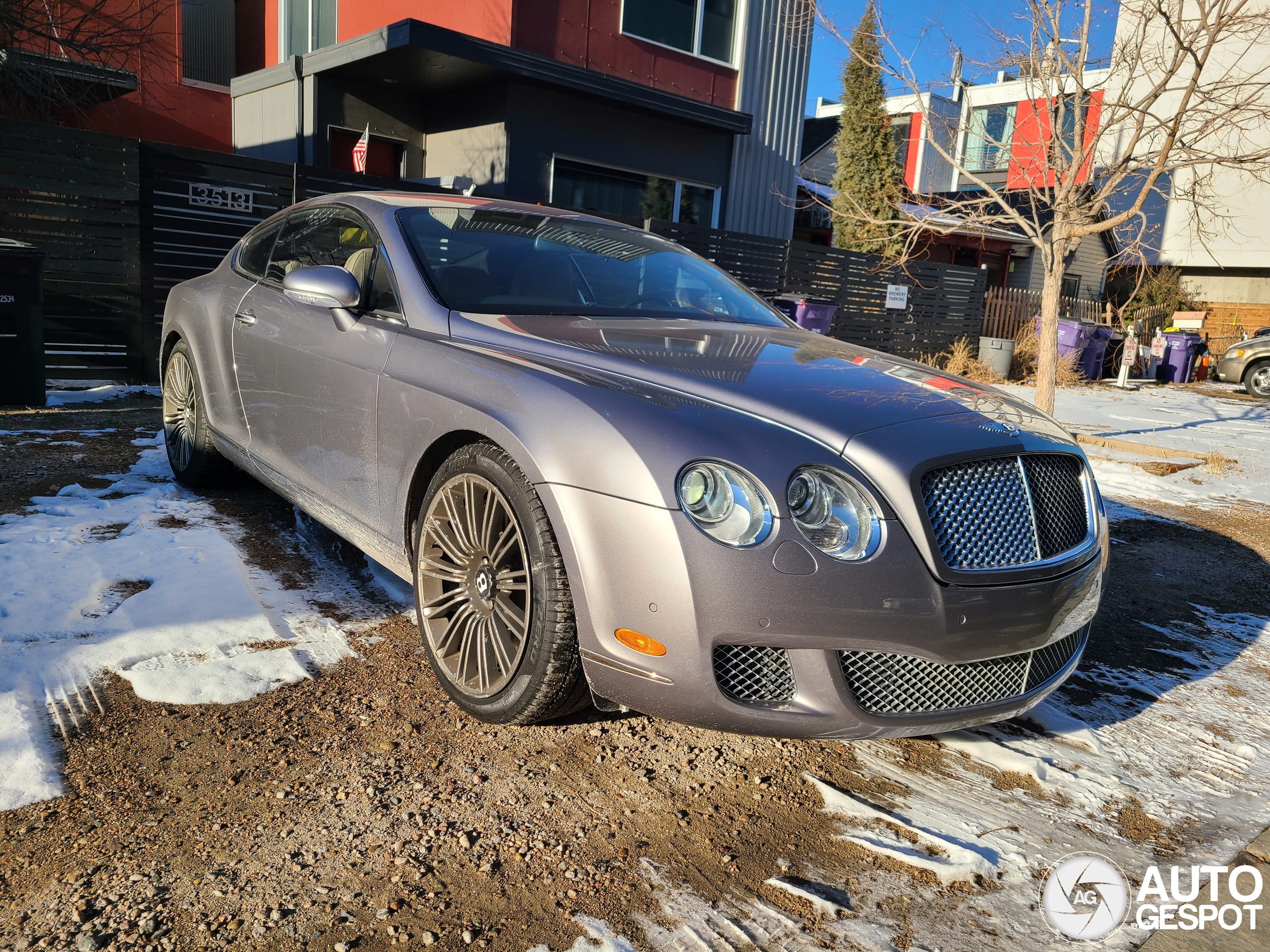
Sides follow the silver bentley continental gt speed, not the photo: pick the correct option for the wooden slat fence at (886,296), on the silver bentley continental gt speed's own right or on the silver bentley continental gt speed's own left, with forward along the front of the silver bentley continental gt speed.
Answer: on the silver bentley continental gt speed's own left

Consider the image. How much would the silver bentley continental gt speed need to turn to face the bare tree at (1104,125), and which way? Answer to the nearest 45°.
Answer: approximately 90° to its left

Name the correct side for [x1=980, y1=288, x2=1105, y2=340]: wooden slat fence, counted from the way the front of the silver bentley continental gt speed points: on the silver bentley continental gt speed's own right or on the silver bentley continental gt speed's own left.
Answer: on the silver bentley continental gt speed's own left

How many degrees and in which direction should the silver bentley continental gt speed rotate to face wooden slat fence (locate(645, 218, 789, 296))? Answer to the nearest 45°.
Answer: approximately 135° to its left

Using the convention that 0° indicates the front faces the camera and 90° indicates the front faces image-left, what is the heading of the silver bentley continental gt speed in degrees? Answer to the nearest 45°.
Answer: approximately 315°

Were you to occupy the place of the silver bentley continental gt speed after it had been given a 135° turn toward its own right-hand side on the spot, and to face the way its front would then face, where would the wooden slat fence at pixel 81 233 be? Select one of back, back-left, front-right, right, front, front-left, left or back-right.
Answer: front-right

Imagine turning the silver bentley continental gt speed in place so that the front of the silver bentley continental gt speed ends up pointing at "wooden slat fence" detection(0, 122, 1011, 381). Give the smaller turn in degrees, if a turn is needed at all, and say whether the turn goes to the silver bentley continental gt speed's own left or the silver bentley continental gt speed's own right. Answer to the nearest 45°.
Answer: approximately 180°

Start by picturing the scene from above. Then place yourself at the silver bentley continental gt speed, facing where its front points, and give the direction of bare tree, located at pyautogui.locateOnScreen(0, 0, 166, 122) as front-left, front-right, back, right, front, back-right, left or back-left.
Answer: back

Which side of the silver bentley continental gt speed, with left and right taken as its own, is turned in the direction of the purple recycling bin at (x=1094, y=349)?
left

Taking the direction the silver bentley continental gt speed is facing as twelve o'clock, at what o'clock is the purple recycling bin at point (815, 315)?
The purple recycling bin is roughly at 8 o'clock from the silver bentley continental gt speed.

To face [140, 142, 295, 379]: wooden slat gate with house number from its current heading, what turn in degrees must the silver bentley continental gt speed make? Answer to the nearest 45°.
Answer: approximately 180°

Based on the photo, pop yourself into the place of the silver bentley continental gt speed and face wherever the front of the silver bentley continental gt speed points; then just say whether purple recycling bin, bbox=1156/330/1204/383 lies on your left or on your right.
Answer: on your left

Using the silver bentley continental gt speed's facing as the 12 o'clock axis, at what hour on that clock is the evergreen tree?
The evergreen tree is roughly at 8 o'clock from the silver bentley continental gt speed.
